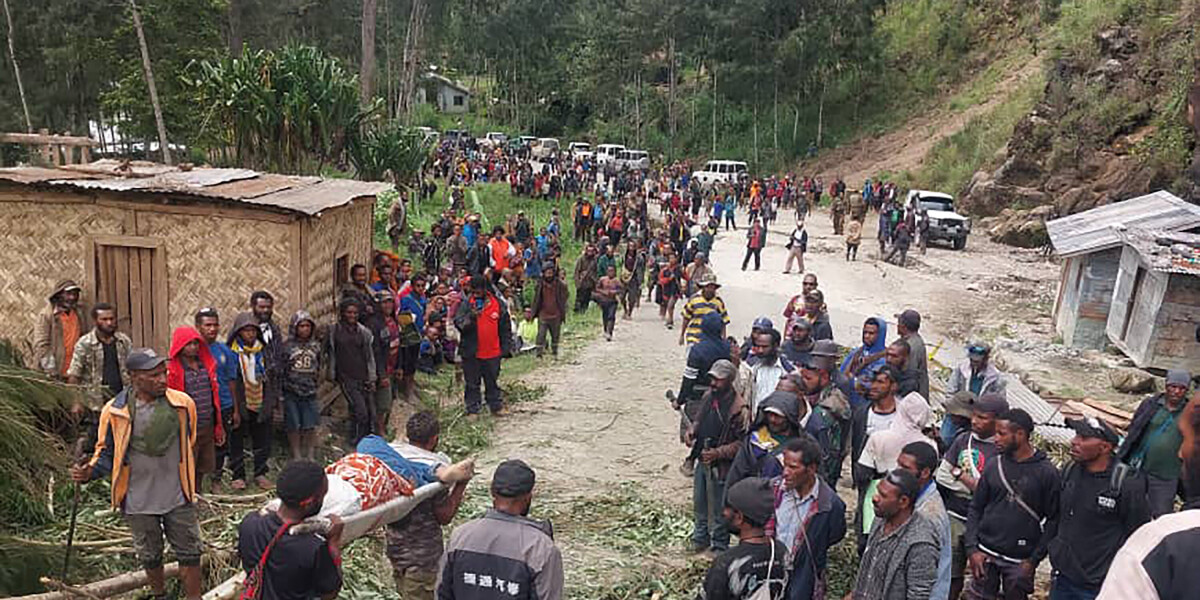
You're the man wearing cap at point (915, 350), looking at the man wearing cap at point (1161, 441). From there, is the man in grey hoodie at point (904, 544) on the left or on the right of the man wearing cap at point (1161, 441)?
right

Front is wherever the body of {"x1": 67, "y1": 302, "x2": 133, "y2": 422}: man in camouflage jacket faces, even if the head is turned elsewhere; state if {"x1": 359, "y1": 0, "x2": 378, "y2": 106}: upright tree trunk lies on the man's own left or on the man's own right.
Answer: on the man's own left

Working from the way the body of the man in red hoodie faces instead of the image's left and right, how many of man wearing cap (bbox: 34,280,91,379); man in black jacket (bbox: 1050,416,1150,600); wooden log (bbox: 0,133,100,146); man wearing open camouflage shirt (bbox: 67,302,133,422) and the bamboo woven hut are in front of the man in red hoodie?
1

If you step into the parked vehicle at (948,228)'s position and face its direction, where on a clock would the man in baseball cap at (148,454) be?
The man in baseball cap is roughly at 2 o'clock from the parked vehicle.

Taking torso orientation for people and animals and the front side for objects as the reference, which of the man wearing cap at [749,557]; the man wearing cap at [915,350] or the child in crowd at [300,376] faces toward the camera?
the child in crowd

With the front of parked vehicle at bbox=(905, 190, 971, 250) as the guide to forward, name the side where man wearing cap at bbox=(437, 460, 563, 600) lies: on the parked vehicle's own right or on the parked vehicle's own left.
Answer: on the parked vehicle's own right

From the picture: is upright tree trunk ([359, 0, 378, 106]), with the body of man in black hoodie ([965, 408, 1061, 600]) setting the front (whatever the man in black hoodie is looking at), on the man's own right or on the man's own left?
on the man's own right

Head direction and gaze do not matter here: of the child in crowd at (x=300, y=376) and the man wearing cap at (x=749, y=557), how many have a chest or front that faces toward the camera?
1

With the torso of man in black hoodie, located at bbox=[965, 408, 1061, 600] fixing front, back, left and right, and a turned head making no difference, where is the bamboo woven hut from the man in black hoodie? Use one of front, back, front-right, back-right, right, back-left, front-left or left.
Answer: front-right

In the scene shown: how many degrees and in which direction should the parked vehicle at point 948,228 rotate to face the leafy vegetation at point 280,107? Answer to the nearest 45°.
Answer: approximately 90° to its right

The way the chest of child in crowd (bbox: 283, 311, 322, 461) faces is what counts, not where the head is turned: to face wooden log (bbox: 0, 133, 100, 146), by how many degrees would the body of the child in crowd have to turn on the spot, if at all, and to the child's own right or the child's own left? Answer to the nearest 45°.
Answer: approximately 135° to the child's own right

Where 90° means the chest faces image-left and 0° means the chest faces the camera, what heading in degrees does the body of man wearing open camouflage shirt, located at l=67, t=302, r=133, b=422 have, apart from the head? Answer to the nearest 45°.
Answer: approximately 315°

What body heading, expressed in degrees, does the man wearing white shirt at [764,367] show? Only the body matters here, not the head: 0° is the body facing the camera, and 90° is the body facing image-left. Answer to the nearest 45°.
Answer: approximately 45°

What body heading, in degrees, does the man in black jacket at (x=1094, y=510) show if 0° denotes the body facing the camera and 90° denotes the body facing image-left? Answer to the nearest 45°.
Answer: approximately 45°

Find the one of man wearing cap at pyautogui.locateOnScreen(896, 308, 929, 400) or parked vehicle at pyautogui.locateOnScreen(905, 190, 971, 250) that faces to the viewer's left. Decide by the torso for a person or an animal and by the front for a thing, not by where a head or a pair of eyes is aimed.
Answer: the man wearing cap

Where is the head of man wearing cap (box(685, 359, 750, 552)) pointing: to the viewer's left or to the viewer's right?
to the viewer's left

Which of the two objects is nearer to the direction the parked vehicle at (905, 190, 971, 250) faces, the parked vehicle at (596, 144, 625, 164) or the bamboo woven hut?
the bamboo woven hut

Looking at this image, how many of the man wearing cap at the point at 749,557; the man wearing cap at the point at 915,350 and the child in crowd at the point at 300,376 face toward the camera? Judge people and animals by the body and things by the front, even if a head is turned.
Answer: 1
